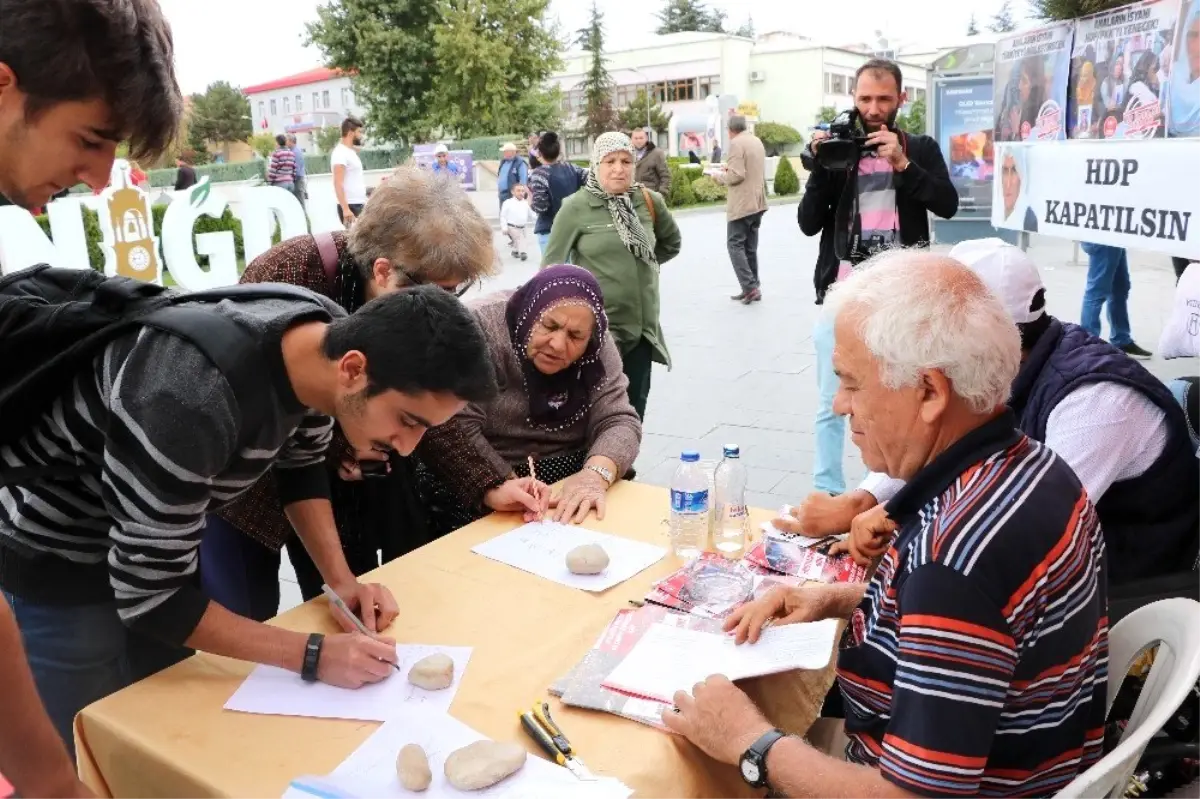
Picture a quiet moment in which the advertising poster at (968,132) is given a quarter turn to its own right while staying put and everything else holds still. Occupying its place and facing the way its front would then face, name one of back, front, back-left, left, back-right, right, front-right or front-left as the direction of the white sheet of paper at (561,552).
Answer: left

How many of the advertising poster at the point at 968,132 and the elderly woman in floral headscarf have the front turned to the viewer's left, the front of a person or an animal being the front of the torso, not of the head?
0

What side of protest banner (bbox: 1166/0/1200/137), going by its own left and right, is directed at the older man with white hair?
front

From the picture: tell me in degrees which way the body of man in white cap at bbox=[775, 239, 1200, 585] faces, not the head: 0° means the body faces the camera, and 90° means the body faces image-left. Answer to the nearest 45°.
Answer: approximately 90°

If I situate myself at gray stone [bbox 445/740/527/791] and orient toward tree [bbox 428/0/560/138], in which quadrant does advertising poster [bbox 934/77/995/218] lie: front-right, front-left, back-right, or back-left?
front-right

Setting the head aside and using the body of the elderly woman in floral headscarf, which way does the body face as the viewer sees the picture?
toward the camera

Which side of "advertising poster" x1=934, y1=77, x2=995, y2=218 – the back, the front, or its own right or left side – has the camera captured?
front

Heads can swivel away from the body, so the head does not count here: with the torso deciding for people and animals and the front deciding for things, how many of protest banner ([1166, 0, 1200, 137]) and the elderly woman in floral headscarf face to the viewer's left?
0

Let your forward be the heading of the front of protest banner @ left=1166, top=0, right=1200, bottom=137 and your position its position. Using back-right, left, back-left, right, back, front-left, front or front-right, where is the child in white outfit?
back-right

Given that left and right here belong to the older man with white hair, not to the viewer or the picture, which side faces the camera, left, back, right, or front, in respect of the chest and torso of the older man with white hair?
left

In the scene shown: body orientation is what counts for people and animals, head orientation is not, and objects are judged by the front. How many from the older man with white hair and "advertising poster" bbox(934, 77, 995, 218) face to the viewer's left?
1

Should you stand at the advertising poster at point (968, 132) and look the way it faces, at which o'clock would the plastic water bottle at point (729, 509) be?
The plastic water bottle is roughly at 12 o'clock from the advertising poster.

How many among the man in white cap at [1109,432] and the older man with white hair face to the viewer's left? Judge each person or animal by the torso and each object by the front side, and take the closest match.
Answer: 2

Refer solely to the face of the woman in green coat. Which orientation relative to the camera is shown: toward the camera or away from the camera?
toward the camera

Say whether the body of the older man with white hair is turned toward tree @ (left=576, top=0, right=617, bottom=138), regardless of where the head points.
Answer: no

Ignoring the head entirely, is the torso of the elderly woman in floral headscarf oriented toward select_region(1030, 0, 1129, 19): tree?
no

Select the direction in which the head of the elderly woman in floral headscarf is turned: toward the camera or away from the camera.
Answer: toward the camera

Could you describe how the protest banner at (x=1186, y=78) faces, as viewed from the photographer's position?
facing the viewer
